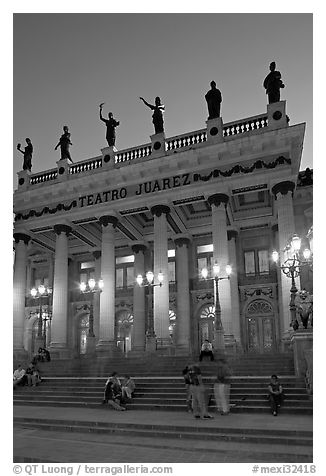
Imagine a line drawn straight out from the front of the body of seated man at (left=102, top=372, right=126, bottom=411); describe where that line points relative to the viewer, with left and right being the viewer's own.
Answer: facing the viewer and to the right of the viewer

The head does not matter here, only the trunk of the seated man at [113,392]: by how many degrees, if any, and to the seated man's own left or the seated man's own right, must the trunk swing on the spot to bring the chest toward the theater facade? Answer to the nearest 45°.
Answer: approximately 135° to the seated man's own left

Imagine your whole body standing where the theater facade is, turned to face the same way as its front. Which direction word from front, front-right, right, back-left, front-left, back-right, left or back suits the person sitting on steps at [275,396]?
front-left

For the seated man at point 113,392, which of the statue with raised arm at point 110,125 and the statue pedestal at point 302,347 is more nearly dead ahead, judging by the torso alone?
the statue pedestal

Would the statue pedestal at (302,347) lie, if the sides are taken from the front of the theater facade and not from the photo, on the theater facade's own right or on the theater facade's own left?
on the theater facade's own left

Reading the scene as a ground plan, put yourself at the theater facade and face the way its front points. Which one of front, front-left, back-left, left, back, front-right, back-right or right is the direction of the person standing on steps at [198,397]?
front-left

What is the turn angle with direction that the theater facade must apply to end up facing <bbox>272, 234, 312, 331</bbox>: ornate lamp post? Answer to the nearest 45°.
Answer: approximately 45° to its left

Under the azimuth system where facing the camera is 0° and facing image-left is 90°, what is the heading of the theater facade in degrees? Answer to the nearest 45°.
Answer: approximately 45°

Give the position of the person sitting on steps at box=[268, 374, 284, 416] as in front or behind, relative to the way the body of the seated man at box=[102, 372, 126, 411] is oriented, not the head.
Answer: in front

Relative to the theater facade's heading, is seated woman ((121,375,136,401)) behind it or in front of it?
in front

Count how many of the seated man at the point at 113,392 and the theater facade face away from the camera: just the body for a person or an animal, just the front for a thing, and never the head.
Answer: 0
